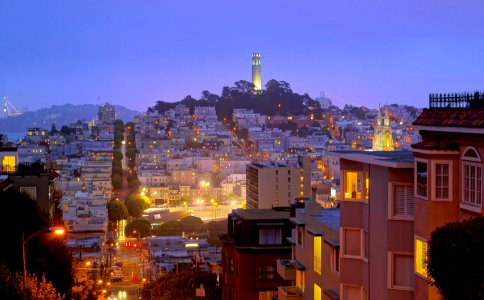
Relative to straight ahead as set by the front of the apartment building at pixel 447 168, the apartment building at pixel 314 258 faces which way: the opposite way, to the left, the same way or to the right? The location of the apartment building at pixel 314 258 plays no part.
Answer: the same way

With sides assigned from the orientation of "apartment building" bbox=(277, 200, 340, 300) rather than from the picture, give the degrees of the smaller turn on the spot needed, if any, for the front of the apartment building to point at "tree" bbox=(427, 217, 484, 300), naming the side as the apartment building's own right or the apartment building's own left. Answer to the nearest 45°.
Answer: approximately 45° to the apartment building's own left

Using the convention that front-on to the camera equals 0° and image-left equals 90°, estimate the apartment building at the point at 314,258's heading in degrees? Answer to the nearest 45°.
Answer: approximately 45°

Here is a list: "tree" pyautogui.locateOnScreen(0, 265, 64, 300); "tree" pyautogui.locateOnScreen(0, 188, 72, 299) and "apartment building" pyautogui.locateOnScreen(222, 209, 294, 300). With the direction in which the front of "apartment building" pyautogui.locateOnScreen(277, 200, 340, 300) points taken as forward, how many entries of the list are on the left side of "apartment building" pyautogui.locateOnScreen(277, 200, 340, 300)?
0

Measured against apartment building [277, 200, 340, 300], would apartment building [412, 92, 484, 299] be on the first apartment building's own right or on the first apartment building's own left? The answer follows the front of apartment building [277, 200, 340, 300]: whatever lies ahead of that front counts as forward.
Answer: on the first apartment building's own left

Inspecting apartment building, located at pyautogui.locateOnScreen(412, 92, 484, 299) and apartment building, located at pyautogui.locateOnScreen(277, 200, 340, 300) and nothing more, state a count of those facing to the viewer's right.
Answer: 0

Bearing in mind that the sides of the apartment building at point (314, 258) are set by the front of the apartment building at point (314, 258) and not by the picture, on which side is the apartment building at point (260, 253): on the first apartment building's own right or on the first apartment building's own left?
on the first apartment building's own right

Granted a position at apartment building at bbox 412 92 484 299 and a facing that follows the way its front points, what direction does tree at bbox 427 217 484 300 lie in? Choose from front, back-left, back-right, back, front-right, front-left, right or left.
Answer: front-left

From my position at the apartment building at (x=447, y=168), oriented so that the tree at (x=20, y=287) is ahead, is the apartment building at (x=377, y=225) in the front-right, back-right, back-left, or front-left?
front-right

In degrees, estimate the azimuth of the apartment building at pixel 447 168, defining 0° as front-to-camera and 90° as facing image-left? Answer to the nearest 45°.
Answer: approximately 45°

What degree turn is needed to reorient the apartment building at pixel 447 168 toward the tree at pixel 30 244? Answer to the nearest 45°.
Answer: approximately 90° to its right

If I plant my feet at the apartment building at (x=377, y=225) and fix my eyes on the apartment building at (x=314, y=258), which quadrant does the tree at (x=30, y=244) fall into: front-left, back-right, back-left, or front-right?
front-left
